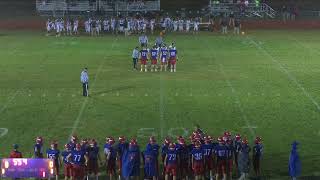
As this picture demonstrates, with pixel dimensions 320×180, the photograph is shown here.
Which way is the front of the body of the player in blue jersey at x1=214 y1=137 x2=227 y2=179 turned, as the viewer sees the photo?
away from the camera

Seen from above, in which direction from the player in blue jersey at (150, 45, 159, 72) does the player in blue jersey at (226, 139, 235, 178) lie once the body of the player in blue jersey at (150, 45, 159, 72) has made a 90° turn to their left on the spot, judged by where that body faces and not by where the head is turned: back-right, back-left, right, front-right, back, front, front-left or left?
left

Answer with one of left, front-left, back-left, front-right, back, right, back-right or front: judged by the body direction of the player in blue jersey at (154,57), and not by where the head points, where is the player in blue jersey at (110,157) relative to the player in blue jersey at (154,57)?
back

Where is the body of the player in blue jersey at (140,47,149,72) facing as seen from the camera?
away from the camera

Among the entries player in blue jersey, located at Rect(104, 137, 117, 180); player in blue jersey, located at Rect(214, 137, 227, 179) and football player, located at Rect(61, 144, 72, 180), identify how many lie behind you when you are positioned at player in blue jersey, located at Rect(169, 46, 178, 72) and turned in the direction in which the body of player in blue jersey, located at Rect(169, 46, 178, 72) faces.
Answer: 3

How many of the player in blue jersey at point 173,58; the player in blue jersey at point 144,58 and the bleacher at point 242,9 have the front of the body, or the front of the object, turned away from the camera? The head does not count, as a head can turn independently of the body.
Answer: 2

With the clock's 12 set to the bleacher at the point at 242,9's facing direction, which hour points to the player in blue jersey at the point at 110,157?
The player in blue jersey is roughly at 12 o'clock from the bleacher.

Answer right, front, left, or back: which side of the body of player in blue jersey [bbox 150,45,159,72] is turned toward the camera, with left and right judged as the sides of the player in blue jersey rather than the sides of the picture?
back

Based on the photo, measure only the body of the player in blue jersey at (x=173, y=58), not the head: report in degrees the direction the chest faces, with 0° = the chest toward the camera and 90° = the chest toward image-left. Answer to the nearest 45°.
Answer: approximately 180°

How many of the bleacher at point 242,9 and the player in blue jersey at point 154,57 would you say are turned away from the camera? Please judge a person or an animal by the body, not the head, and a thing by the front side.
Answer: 1

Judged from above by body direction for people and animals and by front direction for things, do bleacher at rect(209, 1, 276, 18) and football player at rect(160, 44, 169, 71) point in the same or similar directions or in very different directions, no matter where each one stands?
very different directions

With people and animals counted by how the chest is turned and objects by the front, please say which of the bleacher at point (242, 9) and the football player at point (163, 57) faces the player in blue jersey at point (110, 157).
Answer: the bleacher
